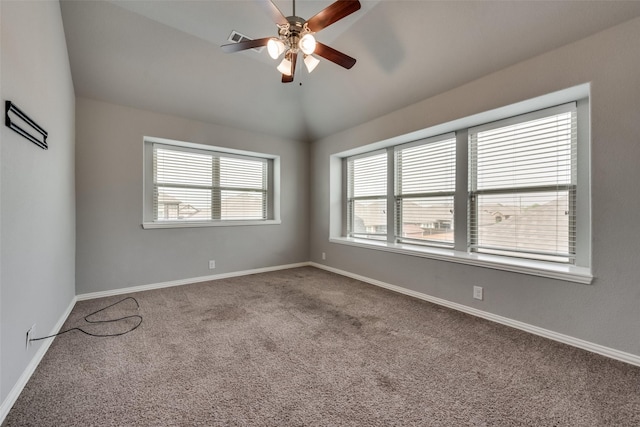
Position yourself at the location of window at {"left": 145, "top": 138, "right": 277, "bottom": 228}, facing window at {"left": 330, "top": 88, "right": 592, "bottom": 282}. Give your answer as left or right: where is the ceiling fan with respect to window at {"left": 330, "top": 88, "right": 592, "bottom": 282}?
right

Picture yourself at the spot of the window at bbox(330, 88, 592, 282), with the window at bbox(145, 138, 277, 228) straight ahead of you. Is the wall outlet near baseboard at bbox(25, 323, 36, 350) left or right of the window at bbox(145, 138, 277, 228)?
left

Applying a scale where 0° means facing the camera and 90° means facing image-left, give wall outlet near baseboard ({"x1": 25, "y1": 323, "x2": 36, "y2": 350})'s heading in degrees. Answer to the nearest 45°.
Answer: approximately 270°

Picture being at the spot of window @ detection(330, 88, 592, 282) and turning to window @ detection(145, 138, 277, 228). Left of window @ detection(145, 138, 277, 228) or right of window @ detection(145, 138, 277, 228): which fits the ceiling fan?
left

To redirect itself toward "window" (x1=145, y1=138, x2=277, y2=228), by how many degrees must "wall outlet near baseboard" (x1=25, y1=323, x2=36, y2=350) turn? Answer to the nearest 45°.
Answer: approximately 45° to its left
